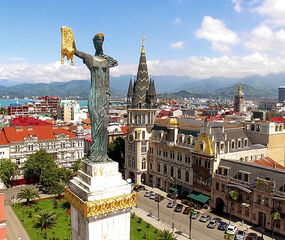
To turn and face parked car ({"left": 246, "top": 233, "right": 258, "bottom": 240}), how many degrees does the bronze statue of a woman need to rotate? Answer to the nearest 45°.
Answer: approximately 135° to its left

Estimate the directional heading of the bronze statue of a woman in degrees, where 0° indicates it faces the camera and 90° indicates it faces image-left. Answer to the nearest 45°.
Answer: approximately 0°

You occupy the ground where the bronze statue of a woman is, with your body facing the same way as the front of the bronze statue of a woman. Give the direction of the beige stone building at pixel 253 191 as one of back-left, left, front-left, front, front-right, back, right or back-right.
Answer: back-left

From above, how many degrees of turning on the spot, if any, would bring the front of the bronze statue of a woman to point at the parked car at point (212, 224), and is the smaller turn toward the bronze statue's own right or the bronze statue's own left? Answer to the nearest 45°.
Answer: approximately 135° to the bronze statue's own left

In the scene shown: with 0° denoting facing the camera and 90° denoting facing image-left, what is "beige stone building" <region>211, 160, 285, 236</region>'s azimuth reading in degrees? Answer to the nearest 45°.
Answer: approximately 45°
